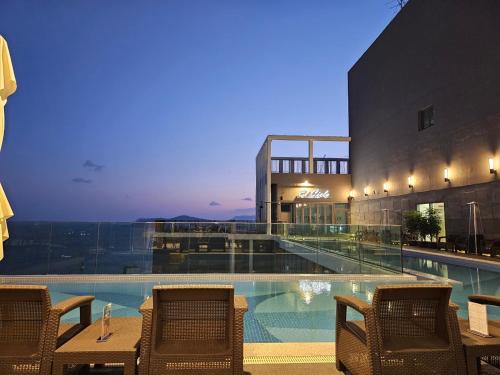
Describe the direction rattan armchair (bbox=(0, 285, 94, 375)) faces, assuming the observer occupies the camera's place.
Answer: facing away from the viewer and to the right of the viewer

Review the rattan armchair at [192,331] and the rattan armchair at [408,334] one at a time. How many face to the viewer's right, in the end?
0

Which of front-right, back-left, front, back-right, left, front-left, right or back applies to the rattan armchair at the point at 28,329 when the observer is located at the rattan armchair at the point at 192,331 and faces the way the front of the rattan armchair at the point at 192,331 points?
left

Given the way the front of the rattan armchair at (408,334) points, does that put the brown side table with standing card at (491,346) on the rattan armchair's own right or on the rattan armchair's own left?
on the rattan armchair's own right

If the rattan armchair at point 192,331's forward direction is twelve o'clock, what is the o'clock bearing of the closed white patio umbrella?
The closed white patio umbrella is roughly at 10 o'clock from the rattan armchair.

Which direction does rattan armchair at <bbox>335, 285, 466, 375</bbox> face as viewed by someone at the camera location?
facing away from the viewer and to the left of the viewer

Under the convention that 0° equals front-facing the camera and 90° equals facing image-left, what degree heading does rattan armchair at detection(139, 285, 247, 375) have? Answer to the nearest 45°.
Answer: approximately 180°

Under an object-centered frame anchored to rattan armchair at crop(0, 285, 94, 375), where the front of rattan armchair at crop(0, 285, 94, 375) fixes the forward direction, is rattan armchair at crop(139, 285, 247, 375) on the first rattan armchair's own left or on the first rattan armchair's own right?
on the first rattan armchair's own right

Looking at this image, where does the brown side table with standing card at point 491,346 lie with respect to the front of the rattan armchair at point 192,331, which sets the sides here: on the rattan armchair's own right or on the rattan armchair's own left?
on the rattan armchair's own right

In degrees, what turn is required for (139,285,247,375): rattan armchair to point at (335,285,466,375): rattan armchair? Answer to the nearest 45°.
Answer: approximately 90° to its right

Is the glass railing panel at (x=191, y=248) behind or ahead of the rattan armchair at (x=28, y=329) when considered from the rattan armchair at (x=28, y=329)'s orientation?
ahead

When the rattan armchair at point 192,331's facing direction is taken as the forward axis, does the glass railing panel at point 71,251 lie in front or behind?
in front

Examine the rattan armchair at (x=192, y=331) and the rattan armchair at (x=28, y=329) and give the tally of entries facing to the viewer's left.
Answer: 0

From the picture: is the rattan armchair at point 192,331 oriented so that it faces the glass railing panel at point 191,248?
yes
